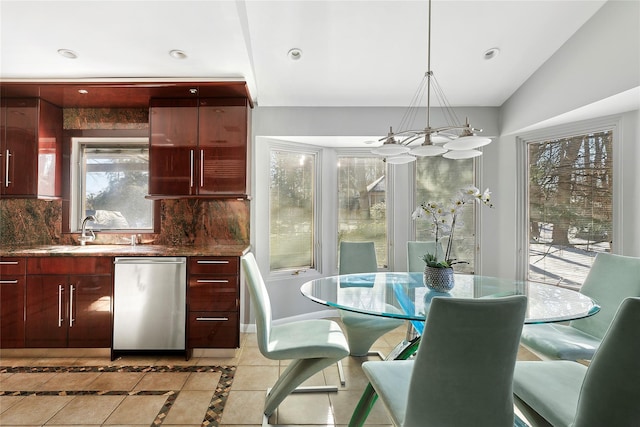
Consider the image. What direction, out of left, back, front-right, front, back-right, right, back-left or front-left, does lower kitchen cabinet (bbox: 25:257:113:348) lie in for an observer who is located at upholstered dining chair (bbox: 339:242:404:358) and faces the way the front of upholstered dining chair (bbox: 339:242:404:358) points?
back-right

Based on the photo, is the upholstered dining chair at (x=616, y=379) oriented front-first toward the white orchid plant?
yes

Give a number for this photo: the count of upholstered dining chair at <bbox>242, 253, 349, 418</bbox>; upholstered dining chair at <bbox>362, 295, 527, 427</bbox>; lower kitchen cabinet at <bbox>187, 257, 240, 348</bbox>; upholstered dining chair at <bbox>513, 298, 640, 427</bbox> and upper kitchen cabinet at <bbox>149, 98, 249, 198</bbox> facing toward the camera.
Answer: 2

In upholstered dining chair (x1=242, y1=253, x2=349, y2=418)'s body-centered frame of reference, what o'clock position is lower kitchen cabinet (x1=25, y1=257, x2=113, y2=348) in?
The lower kitchen cabinet is roughly at 7 o'clock from the upholstered dining chair.

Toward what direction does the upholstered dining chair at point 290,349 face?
to the viewer's right

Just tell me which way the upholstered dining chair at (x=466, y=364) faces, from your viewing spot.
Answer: facing away from the viewer and to the left of the viewer

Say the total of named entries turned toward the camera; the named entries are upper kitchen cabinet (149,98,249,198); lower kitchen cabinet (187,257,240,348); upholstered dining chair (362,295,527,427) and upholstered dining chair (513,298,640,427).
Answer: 2

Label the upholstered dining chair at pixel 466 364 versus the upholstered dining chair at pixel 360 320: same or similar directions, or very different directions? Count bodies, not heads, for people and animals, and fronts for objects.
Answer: very different directions

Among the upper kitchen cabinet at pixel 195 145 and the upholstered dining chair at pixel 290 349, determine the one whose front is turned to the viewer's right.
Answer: the upholstered dining chair

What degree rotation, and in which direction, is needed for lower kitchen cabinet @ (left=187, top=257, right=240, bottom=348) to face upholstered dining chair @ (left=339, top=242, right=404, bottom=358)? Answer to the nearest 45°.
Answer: approximately 90° to its left

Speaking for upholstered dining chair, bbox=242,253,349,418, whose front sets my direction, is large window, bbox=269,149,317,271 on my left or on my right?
on my left
